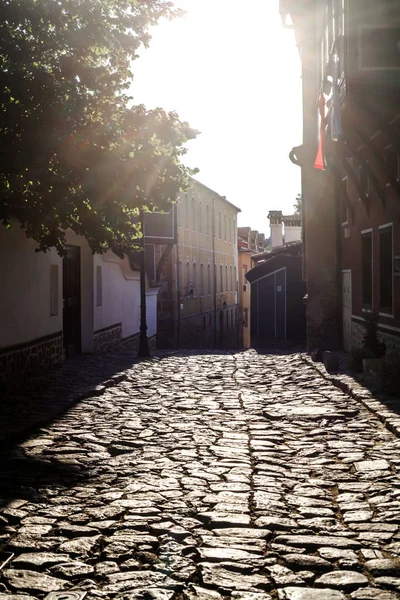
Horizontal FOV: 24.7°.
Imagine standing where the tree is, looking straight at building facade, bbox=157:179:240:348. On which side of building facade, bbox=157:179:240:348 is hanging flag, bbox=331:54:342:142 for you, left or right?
right

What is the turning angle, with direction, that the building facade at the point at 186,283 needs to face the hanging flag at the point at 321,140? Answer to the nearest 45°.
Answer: approximately 45° to its right

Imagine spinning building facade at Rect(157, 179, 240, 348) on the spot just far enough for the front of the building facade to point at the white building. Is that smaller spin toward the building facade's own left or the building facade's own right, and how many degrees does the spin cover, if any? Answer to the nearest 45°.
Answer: approximately 45° to the building facade's own right

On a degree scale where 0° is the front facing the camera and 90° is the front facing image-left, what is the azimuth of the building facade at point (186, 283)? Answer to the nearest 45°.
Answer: approximately 315°

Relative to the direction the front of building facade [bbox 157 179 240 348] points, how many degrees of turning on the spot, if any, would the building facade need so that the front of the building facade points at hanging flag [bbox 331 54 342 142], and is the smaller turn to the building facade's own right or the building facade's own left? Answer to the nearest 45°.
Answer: approximately 45° to the building facade's own right

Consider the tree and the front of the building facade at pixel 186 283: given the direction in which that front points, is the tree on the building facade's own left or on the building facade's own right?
on the building facade's own right
